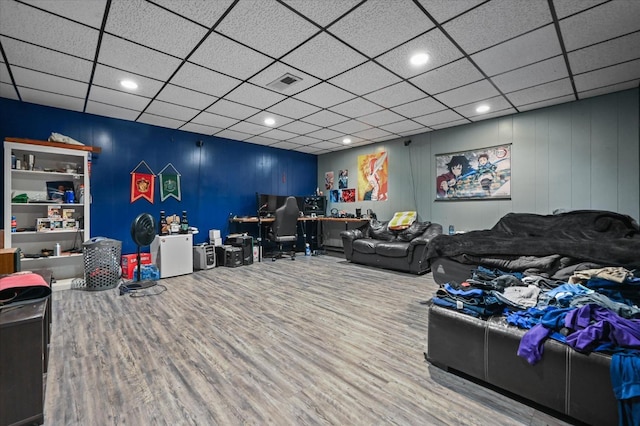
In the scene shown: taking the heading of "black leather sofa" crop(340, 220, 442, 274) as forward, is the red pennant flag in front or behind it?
in front

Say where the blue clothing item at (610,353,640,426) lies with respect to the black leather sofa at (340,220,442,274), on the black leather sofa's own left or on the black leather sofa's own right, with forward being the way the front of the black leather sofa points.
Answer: on the black leather sofa's own left

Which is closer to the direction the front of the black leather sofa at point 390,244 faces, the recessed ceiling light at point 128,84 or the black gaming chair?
the recessed ceiling light

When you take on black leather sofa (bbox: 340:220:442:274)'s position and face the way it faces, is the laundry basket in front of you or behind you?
in front

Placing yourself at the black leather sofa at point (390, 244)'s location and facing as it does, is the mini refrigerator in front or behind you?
in front

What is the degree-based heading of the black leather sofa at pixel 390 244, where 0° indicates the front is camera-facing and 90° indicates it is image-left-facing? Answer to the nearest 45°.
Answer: approximately 45°

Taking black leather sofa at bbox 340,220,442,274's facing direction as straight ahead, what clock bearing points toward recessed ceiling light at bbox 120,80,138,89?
The recessed ceiling light is roughly at 12 o'clock from the black leather sofa.

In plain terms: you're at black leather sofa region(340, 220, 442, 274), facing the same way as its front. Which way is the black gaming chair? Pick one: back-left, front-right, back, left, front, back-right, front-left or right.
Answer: front-right

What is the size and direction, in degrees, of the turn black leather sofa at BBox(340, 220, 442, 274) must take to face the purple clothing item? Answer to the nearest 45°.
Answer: approximately 45° to its left

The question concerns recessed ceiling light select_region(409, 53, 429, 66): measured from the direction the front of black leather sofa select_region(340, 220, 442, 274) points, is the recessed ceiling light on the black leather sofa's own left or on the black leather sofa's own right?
on the black leather sofa's own left
